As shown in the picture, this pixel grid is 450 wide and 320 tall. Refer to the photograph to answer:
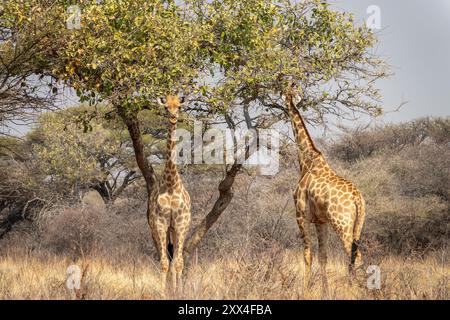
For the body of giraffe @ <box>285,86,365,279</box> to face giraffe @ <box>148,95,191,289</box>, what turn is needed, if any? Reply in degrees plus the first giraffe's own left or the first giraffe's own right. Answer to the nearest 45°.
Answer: approximately 45° to the first giraffe's own left

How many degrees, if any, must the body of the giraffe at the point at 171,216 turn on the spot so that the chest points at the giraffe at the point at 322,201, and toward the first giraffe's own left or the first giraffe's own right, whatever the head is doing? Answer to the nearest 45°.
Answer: approximately 90° to the first giraffe's own left

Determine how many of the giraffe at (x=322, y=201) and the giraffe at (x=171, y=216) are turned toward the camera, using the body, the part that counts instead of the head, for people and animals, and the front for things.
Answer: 1

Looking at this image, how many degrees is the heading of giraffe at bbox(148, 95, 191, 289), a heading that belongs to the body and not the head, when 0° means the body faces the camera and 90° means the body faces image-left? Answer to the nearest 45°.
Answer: approximately 0°

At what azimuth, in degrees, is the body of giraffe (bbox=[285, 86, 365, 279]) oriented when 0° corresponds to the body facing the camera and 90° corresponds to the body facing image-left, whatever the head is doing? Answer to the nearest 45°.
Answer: approximately 135°
